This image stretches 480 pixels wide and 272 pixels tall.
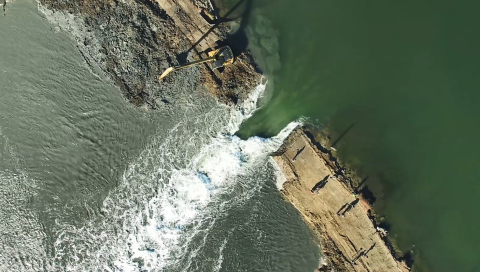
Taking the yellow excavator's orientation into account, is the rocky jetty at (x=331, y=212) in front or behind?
behind

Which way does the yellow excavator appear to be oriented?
to the viewer's left
